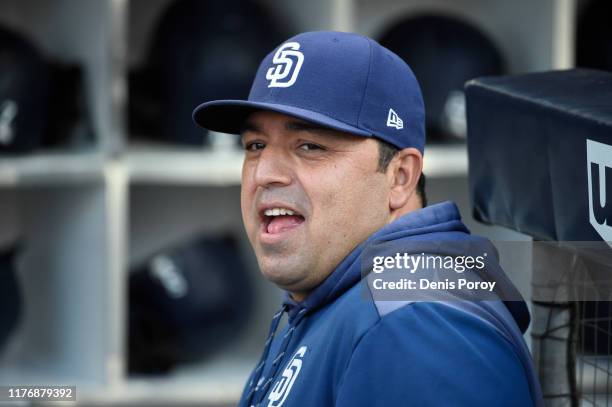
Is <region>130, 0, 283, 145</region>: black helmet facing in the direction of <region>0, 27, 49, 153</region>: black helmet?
no

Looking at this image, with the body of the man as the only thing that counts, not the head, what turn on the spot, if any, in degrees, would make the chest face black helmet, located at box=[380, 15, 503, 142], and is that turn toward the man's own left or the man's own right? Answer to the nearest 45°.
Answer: approximately 135° to the man's own right

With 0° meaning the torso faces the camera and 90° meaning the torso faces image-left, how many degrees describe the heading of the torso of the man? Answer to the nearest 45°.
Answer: approximately 45°

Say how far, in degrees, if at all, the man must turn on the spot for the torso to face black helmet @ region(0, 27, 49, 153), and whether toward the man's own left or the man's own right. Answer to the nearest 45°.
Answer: approximately 90° to the man's own right

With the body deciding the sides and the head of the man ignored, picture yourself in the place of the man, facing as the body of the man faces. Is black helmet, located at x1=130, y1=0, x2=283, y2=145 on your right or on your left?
on your right

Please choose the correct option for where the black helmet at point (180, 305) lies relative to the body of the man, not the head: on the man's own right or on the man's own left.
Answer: on the man's own right

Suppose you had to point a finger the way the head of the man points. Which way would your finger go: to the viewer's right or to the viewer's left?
to the viewer's left
